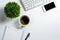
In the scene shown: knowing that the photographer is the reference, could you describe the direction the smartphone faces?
facing the viewer

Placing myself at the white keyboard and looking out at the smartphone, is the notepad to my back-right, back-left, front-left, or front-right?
back-right
